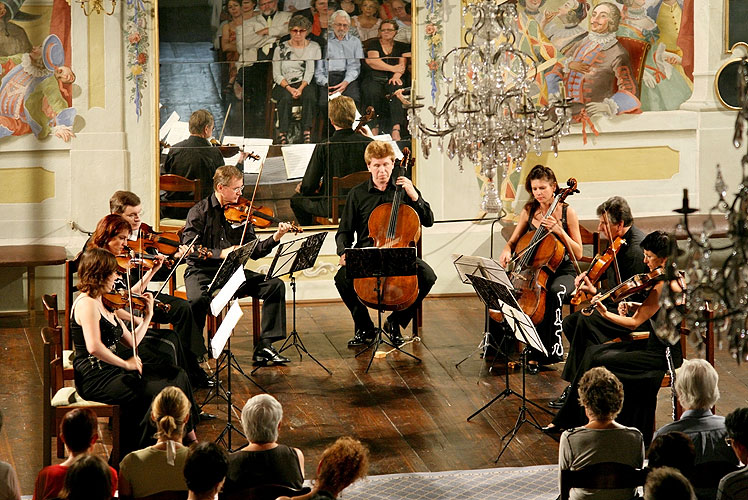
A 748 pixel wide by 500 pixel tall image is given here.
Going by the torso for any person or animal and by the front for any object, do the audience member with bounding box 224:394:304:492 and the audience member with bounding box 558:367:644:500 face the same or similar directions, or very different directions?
same or similar directions

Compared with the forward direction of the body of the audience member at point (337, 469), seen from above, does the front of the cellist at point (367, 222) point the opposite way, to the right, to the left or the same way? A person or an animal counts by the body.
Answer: the opposite way

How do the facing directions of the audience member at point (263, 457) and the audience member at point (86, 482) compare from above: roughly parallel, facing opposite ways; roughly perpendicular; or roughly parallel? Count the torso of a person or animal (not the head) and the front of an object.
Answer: roughly parallel

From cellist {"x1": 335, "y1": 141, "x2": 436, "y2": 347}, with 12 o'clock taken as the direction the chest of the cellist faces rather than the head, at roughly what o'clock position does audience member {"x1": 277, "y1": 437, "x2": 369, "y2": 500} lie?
The audience member is roughly at 12 o'clock from the cellist.

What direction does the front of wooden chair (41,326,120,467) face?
to the viewer's right

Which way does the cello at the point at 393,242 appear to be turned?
toward the camera

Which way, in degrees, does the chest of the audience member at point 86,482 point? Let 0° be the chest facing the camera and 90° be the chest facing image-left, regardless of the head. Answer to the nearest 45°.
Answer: approximately 180°

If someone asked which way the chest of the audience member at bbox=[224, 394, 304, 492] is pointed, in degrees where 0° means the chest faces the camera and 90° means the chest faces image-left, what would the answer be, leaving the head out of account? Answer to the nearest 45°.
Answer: approximately 180°

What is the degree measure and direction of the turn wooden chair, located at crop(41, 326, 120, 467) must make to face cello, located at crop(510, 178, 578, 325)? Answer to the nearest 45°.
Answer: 0° — it already faces it

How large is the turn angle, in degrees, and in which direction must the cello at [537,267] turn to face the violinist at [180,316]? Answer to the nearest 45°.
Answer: approximately 45° to its right

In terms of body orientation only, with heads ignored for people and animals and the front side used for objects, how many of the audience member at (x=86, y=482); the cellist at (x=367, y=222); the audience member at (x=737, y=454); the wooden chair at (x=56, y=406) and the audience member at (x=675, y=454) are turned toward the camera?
1

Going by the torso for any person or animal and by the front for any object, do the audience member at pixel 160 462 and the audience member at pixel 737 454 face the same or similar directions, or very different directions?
same or similar directions

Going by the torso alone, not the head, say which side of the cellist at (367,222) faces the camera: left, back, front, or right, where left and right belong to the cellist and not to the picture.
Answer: front

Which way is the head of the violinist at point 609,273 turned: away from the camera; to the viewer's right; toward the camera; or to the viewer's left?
to the viewer's left

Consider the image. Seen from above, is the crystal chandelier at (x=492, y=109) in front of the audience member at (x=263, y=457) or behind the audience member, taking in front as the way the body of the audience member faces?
in front

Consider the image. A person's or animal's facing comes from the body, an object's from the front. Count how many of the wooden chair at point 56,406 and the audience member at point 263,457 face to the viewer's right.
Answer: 1

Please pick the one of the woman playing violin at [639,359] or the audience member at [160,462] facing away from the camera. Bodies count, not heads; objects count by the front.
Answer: the audience member

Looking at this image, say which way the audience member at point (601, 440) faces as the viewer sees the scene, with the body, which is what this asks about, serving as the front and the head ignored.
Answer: away from the camera

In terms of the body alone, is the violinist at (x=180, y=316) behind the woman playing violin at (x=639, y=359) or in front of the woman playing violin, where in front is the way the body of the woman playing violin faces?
in front

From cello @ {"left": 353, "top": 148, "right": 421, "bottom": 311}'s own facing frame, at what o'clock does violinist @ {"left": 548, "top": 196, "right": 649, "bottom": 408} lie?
The violinist is roughly at 10 o'clock from the cello.

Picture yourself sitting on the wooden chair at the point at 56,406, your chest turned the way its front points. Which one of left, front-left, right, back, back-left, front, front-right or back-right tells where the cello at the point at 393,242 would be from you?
front-left

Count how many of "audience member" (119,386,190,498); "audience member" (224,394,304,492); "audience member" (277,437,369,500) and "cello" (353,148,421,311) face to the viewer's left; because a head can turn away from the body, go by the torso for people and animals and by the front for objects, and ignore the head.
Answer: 0
